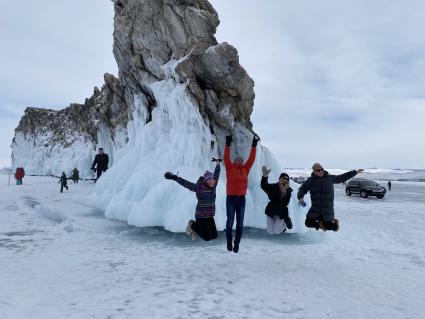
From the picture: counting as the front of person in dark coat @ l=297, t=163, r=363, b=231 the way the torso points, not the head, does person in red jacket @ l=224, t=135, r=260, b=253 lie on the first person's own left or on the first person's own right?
on the first person's own right

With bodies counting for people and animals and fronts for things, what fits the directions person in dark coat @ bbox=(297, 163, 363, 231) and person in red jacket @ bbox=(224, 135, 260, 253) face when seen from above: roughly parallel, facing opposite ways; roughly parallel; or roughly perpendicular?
roughly parallel

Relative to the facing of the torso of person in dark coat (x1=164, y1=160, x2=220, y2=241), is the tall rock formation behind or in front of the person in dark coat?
behind

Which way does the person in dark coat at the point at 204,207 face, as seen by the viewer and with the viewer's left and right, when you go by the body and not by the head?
facing the viewer and to the right of the viewer

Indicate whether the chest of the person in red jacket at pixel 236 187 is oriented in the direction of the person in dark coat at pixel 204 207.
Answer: no

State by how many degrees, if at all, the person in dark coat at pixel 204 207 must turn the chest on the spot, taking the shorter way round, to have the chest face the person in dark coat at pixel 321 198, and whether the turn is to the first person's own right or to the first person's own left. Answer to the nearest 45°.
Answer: approximately 45° to the first person's own left

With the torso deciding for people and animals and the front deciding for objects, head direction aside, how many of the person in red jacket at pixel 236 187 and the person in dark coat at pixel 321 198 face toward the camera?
2

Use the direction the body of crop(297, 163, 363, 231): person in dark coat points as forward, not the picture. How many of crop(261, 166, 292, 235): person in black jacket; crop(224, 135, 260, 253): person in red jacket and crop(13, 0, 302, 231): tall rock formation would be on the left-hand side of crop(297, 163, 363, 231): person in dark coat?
0

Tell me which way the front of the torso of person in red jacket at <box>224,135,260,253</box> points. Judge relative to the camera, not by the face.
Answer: toward the camera

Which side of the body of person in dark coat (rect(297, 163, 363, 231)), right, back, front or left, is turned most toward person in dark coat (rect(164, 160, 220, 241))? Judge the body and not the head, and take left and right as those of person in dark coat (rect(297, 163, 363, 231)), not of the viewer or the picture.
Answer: right

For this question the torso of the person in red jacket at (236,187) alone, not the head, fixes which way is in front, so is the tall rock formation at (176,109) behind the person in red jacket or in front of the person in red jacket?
behind

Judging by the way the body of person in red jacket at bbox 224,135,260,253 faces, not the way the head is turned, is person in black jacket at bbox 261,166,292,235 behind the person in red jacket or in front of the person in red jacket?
behind

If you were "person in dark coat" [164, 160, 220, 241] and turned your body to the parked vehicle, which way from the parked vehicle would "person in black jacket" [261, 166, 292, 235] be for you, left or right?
right

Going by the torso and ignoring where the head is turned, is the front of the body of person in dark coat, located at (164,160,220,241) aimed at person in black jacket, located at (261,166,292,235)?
no
